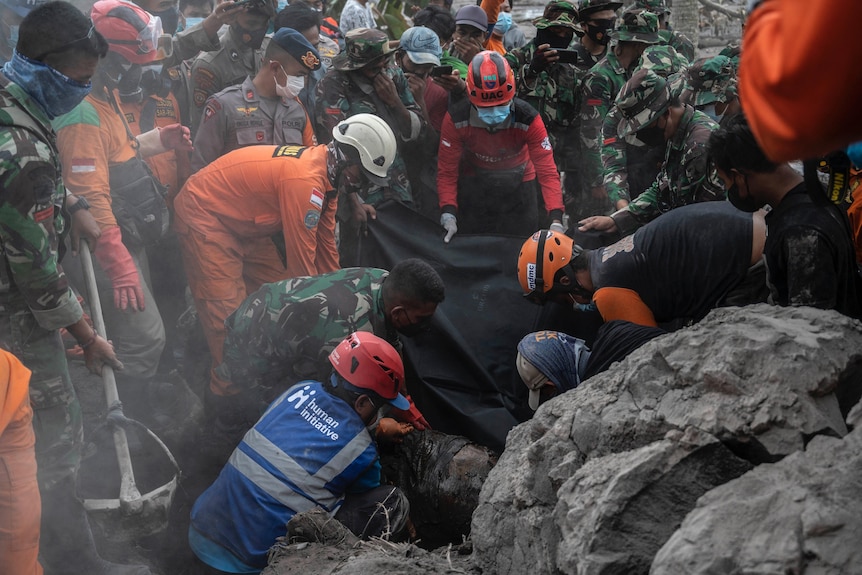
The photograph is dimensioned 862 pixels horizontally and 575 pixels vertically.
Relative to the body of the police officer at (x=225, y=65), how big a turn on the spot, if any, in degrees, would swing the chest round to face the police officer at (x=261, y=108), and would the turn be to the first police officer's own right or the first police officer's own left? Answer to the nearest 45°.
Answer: approximately 45° to the first police officer's own right

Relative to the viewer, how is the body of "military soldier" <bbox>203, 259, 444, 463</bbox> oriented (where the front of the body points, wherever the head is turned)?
to the viewer's right

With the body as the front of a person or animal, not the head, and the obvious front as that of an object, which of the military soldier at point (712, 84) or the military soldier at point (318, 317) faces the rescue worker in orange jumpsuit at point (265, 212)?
the military soldier at point (712, 84)

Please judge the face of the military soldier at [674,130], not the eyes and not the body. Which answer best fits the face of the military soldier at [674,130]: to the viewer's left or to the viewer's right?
to the viewer's left

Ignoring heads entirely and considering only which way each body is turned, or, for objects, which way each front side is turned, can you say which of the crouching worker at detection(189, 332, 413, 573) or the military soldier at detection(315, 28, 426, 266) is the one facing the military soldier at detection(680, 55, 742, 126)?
the crouching worker

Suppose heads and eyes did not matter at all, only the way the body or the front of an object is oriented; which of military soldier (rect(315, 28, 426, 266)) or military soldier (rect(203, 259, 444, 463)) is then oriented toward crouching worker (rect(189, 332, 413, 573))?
military soldier (rect(315, 28, 426, 266))

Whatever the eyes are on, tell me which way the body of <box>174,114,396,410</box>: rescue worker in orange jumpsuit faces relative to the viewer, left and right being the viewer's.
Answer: facing to the right of the viewer

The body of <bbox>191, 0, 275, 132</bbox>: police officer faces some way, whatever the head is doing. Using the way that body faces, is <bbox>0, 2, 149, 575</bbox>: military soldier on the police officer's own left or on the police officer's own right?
on the police officer's own right

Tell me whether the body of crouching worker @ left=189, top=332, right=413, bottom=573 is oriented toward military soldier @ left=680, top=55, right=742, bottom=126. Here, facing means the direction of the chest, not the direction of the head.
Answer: yes

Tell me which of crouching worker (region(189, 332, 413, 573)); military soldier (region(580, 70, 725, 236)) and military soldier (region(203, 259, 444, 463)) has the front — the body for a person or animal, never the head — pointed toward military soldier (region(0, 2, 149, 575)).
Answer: military soldier (region(580, 70, 725, 236))

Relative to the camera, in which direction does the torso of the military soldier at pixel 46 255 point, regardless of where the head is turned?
to the viewer's right

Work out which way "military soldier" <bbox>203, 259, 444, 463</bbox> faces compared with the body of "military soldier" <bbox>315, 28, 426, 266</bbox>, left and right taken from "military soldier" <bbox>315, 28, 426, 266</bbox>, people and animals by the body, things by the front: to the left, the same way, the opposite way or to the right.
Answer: to the left

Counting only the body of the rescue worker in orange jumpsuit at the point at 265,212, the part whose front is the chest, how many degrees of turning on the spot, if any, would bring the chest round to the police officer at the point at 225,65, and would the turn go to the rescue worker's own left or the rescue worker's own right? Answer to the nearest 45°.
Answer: approximately 90° to the rescue worker's own left

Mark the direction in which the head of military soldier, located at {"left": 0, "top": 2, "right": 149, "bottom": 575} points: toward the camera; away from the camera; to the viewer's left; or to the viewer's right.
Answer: to the viewer's right
